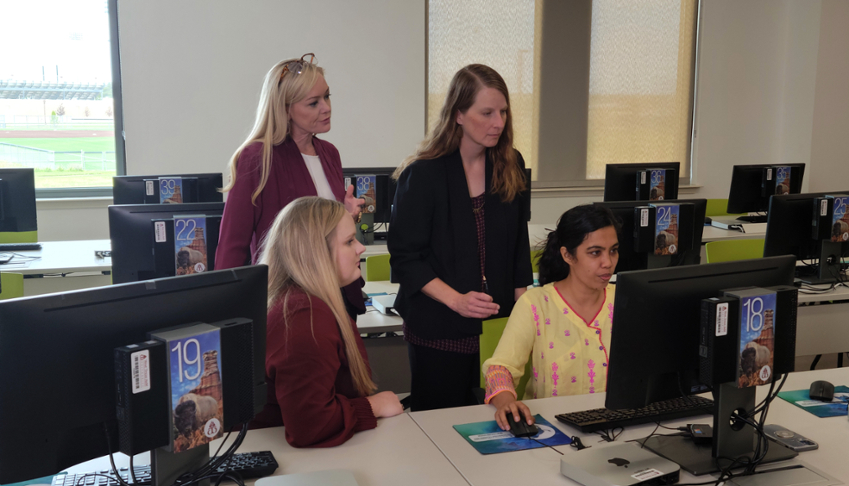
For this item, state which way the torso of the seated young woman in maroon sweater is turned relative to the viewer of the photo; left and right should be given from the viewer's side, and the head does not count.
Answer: facing to the right of the viewer

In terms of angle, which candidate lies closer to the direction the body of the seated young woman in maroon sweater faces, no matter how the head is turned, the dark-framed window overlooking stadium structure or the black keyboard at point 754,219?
the black keyboard

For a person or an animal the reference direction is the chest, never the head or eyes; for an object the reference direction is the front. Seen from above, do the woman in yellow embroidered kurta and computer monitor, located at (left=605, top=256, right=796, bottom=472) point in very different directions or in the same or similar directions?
very different directions

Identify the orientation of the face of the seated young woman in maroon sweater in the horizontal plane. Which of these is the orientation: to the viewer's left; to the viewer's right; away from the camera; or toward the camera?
to the viewer's right

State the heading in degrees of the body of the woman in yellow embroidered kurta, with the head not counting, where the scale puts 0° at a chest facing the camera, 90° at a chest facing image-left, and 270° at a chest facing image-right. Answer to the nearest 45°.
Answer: approximately 315°

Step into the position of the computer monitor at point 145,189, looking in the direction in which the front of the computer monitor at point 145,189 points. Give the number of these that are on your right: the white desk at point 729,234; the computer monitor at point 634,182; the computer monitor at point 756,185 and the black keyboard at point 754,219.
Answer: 4

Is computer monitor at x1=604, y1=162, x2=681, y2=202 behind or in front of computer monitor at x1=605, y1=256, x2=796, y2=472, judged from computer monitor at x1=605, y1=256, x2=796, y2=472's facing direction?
in front

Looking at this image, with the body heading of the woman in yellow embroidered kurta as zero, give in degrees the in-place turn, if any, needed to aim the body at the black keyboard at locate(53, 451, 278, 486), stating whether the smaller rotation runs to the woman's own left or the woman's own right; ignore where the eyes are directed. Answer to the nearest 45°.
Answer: approximately 90° to the woman's own right

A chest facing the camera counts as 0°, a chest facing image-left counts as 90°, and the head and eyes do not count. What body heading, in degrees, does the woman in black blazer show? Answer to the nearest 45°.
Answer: approximately 315°

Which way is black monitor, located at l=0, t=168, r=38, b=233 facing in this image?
away from the camera

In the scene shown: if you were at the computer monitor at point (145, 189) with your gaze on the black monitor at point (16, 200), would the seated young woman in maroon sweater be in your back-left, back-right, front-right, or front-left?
back-left

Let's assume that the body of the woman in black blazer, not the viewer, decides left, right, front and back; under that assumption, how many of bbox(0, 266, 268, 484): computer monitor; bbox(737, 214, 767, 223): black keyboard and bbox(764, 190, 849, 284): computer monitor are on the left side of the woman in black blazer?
2

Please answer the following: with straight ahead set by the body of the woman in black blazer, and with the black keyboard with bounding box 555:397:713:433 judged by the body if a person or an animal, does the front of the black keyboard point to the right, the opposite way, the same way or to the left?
the opposite way

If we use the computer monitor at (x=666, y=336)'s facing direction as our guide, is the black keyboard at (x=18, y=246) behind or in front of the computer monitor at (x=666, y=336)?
in front

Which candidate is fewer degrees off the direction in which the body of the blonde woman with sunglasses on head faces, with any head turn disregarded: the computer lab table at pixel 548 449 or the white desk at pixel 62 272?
the computer lab table

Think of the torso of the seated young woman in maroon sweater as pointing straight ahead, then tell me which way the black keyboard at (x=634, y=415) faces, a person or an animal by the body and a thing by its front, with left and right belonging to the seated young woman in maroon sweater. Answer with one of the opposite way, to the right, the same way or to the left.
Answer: to the left

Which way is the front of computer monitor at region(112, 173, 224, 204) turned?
away from the camera
